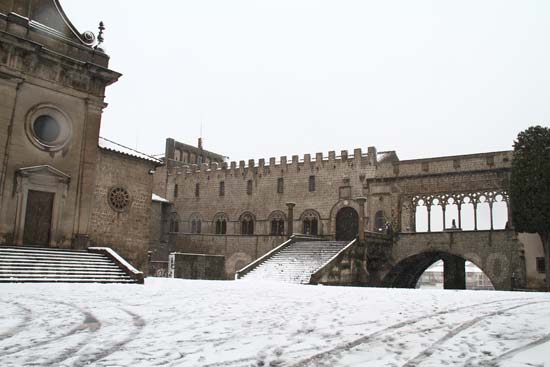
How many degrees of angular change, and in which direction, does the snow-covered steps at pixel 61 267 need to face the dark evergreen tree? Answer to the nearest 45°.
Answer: approximately 90° to its left

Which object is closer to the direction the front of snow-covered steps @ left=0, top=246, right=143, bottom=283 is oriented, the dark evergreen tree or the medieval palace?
the dark evergreen tree

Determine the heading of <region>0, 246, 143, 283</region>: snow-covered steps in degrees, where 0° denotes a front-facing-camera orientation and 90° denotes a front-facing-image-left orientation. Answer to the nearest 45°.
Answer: approximately 0°

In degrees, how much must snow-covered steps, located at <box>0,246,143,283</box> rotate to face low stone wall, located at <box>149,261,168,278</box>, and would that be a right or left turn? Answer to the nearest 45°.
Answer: approximately 135° to its left
